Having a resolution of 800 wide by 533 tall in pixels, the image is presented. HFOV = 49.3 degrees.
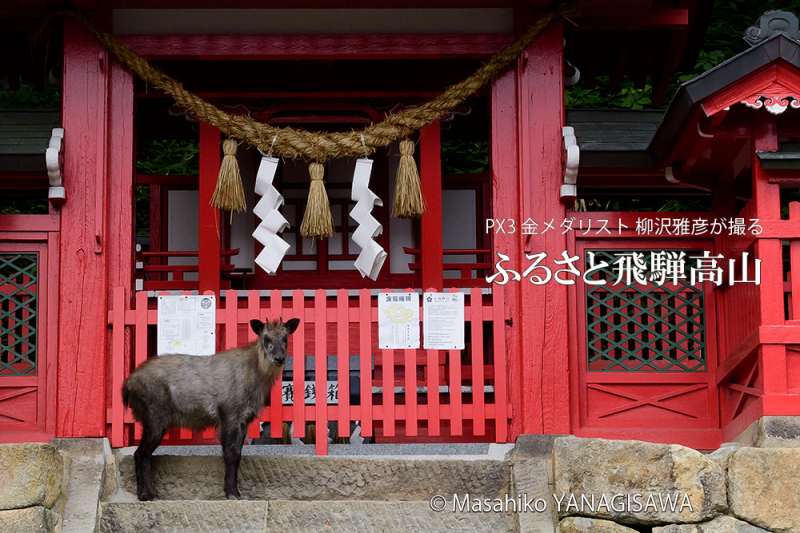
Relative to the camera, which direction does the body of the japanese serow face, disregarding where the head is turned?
to the viewer's right

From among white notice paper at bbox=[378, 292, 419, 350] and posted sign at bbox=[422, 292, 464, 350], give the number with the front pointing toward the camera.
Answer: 2

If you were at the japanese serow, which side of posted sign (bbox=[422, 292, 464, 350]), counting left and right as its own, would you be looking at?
right

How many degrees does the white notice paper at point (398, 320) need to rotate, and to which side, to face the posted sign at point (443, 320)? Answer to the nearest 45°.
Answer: approximately 90° to its left

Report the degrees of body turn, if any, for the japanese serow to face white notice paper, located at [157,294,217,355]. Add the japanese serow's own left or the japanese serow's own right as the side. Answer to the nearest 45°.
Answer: approximately 90° to the japanese serow's own left

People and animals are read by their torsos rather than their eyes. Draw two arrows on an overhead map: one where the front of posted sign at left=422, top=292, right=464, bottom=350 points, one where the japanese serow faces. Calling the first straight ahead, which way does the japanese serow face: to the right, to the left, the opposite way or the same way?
to the left

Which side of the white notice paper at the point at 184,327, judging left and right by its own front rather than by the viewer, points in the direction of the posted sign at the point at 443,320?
left

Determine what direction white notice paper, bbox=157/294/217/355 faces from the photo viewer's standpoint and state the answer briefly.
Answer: facing the viewer

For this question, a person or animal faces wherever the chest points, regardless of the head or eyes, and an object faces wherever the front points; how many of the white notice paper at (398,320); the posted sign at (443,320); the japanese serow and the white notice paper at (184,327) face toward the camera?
3

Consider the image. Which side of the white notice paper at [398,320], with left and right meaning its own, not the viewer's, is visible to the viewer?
front

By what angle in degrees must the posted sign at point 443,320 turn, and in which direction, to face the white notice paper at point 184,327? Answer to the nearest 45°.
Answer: approximately 90° to its right
